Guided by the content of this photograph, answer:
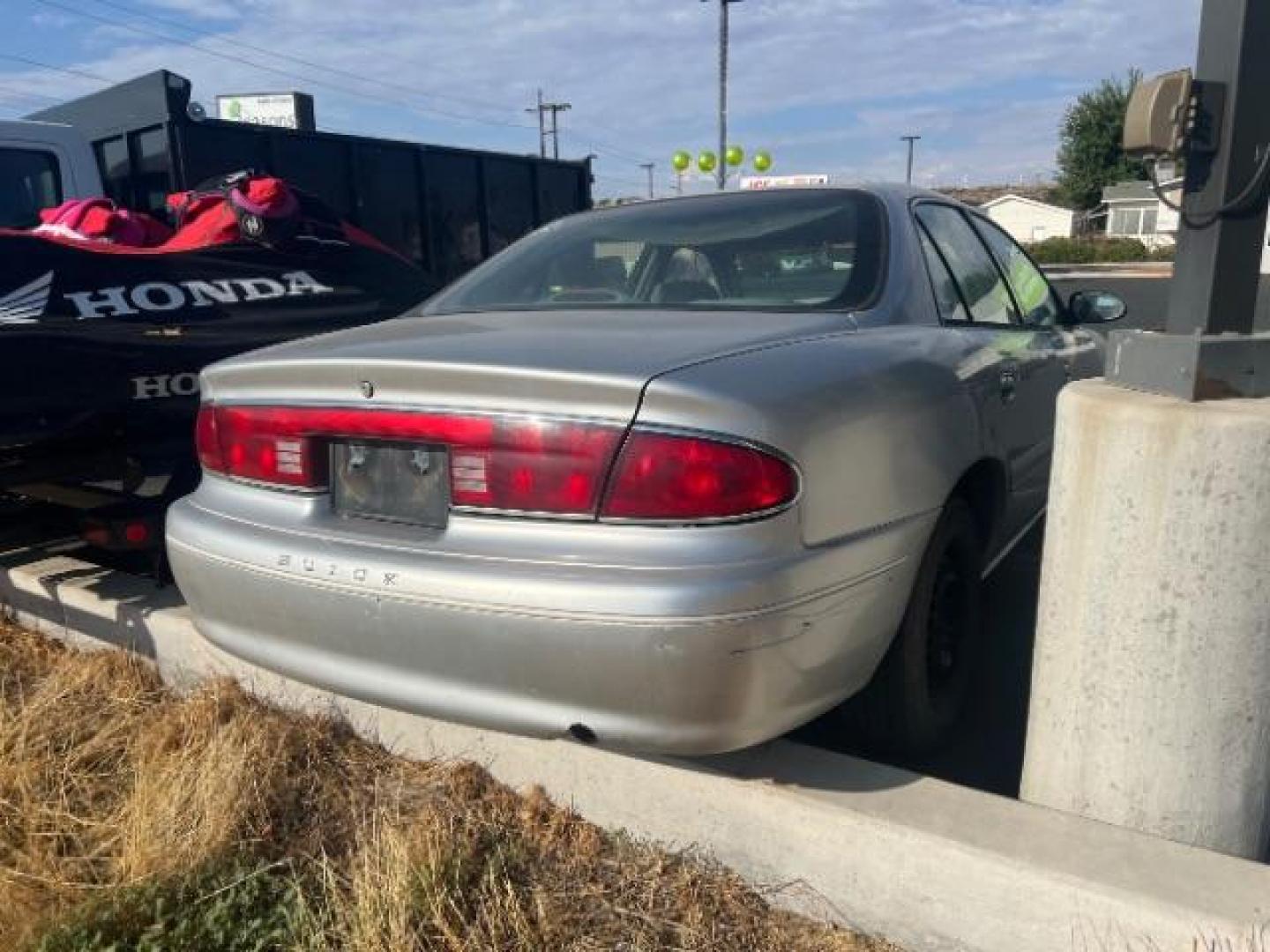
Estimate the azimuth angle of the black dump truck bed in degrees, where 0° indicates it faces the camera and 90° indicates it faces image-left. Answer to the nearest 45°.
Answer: approximately 45°

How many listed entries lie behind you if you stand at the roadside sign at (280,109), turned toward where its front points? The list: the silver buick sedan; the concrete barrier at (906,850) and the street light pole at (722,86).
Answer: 1

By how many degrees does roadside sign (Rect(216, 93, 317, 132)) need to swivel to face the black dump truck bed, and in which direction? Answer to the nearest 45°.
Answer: approximately 45° to its left

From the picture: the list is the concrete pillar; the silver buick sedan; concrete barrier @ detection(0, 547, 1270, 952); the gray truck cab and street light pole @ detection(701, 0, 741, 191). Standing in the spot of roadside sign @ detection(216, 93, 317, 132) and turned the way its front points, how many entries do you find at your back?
1

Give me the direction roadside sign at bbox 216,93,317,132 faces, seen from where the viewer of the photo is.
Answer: facing the viewer and to the left of the viewer

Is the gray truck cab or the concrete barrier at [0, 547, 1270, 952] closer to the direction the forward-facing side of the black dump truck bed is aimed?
the gray truck cab

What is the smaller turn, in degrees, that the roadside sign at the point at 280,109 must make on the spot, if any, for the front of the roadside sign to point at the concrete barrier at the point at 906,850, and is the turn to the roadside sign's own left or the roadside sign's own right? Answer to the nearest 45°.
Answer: approximately 45° to the roadside sign's own left

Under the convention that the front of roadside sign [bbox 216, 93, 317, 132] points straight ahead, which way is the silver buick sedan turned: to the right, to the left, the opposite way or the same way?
the opposite way

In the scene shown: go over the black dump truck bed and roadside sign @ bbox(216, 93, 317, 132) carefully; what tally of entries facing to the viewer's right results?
0

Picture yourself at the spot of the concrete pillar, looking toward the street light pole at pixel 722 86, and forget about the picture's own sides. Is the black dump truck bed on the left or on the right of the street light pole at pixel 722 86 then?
left

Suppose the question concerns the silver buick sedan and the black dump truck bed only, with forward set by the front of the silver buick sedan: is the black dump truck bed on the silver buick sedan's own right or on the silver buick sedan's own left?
on the silver buick sedan's own left

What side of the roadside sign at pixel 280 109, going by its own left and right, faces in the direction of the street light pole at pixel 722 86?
left

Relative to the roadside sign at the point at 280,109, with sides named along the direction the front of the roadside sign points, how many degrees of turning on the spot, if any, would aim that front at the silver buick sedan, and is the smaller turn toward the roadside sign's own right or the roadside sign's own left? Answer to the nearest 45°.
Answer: approximately 45° to the roadside sign's own left
